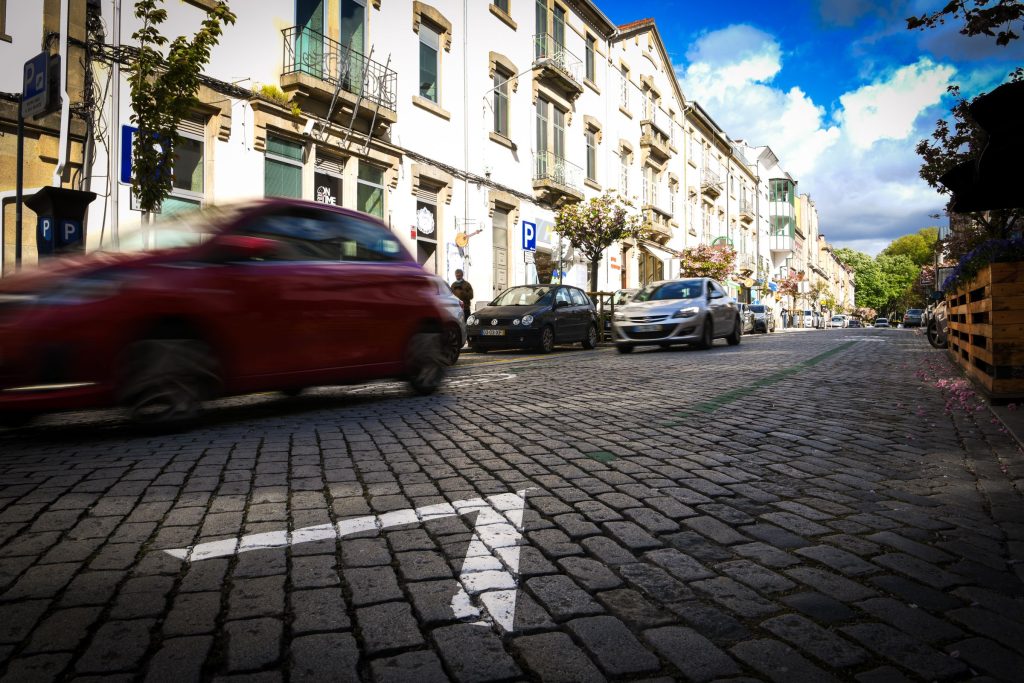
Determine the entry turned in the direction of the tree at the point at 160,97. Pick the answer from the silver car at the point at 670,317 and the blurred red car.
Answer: the silver car

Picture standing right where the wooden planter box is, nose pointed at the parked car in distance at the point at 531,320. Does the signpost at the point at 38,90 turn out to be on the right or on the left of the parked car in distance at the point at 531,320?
left

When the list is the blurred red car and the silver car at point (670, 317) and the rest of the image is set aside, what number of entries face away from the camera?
0

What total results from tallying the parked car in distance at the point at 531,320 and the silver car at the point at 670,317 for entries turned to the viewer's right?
0

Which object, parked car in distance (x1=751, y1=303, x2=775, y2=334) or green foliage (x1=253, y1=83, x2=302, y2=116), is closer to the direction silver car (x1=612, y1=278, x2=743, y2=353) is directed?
the green foliage

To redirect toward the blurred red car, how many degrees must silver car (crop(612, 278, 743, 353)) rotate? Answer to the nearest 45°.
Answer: approximately 45° to its left

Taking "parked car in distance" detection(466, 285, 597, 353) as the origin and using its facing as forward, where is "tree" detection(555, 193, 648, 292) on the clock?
The tree is roughly at 5 o'clock from the parked car in distance.

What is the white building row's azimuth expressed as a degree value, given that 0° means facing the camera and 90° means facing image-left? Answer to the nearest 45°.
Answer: approximately 315°

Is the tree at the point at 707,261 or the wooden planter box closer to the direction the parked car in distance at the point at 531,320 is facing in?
the wooden planter box
